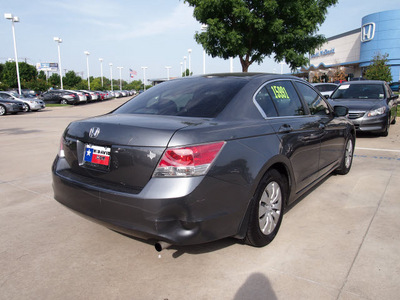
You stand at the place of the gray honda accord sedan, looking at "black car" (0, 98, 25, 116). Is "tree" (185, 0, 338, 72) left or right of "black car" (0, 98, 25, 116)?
right

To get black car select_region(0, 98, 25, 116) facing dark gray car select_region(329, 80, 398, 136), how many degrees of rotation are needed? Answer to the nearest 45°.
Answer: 0° — it already faces it

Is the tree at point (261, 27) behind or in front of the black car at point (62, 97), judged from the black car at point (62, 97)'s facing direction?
behind

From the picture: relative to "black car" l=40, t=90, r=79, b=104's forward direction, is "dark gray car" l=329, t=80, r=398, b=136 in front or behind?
behind

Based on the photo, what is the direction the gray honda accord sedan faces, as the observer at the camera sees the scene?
facing away from the viewer and to the right of the viewer

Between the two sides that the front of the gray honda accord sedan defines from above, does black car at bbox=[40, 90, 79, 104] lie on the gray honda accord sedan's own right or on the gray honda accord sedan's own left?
on the gray honda accord sedan's own left

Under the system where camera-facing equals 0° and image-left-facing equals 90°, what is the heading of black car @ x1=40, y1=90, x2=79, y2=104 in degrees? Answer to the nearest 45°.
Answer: approximately 135°

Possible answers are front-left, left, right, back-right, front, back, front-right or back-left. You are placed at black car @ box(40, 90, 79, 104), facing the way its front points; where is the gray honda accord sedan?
back-left

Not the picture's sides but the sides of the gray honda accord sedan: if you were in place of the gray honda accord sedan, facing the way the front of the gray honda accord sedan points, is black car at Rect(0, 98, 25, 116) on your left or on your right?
on your left
